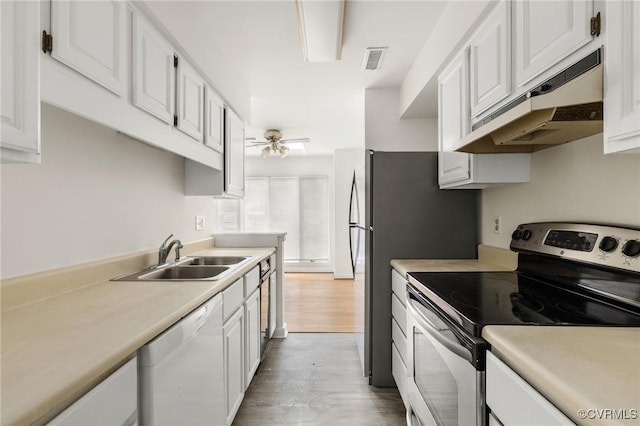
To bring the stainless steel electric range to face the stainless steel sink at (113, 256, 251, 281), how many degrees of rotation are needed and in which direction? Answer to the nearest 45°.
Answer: approximately 45° to its right

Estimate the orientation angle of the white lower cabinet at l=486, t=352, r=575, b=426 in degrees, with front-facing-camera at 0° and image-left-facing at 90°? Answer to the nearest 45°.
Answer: approximately 45°

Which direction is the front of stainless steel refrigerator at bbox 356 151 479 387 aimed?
to the viewer's left

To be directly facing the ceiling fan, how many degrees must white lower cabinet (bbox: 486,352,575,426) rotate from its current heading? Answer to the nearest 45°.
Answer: approximately 90° to its right

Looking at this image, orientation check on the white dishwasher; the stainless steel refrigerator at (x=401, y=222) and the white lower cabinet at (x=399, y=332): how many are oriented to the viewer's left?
2

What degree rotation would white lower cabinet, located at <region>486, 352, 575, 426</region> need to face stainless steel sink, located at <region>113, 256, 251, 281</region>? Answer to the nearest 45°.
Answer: approximately 45° to its right

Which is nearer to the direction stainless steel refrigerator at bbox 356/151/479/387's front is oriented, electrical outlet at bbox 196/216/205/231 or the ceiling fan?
the electrical outlet

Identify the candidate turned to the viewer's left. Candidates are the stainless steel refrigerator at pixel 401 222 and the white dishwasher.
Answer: the stainless steel refrigerator

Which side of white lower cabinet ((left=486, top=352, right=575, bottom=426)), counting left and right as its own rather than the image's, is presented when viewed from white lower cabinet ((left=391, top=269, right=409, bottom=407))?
right

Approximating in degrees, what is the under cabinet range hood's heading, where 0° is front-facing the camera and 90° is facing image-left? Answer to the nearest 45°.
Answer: approximately 45°

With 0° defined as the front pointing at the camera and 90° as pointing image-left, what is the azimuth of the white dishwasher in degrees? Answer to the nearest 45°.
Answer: approximately 315°

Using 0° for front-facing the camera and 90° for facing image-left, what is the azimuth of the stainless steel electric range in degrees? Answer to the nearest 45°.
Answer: approximately 45°

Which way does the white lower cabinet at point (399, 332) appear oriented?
to the viewer's left

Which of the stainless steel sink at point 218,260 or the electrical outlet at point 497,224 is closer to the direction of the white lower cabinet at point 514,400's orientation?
the stainless steel sink
